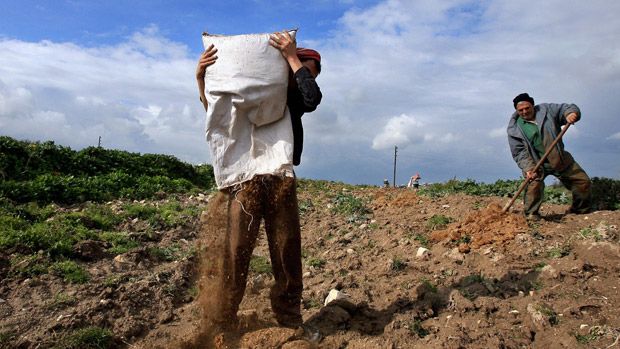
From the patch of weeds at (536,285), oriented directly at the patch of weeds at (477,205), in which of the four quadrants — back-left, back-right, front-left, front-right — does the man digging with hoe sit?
front-right

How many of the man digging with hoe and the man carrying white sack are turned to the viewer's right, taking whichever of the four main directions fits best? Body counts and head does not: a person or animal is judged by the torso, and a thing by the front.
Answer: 0

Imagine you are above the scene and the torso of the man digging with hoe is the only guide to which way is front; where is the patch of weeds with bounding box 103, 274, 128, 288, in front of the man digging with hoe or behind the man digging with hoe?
in front

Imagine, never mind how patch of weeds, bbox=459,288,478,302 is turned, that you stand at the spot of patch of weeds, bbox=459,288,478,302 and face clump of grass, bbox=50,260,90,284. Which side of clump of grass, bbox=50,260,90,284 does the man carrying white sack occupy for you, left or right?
left

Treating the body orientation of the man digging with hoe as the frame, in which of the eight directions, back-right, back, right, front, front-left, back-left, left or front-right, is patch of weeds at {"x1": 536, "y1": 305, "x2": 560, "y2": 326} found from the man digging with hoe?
front-left

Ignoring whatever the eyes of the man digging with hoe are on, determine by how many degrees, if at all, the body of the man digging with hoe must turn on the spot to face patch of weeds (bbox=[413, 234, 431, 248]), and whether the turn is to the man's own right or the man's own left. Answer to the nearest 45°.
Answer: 0° — they already face it

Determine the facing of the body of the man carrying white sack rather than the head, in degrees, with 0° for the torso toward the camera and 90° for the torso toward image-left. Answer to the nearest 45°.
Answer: approximately 45°

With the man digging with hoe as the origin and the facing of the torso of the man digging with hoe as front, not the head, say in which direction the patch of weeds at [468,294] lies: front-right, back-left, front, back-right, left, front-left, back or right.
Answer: front-left

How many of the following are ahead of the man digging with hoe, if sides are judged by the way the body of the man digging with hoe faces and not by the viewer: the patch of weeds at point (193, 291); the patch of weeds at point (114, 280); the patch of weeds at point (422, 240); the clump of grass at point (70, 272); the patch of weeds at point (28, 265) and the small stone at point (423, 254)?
6

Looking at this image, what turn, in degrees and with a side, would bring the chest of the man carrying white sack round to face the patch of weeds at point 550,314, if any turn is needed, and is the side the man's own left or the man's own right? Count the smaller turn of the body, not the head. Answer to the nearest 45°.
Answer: approximately 135° to the man's own left

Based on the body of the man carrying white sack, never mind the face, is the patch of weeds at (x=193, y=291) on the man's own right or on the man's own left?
on the man's own right

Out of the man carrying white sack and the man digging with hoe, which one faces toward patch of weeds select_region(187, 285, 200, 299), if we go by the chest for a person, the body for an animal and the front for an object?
the man digging with hoe

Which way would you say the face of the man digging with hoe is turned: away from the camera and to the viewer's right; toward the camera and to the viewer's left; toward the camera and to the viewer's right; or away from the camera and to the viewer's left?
toward the camera and to the viewer's left

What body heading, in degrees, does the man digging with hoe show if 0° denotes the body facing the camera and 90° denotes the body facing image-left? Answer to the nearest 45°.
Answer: approximately 45°

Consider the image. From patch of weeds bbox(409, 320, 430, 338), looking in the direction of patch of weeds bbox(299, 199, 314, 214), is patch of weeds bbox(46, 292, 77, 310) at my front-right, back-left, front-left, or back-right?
front-left

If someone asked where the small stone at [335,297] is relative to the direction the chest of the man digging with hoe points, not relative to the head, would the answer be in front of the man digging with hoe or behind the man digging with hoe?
in front
